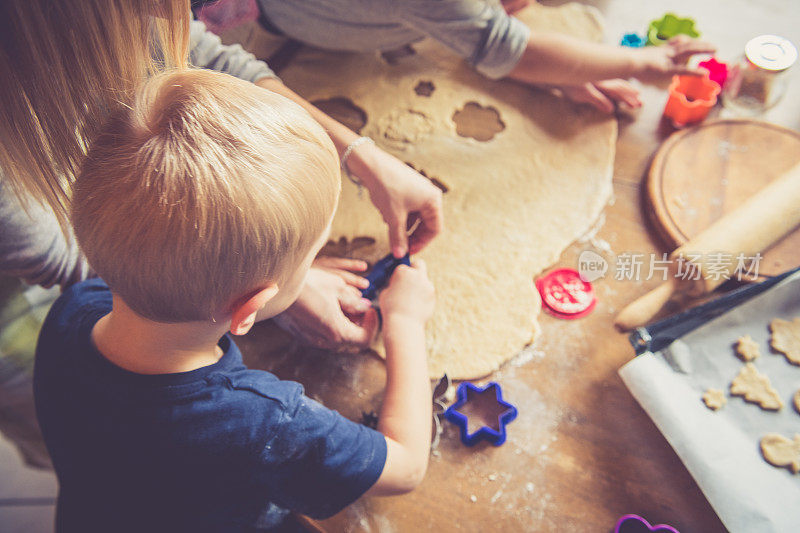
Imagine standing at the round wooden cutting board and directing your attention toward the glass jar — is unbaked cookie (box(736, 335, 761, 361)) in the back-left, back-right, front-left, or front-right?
back-right

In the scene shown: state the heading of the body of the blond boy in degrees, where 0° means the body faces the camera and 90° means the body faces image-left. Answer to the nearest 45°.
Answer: approximately 225°

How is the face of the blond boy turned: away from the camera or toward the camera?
away from the camera

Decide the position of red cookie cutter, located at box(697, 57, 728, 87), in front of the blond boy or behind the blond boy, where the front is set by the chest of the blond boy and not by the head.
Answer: in front

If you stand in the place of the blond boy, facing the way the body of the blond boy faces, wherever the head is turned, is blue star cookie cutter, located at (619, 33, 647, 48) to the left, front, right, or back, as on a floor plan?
front
